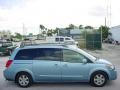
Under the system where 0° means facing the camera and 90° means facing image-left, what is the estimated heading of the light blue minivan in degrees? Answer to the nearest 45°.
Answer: approximately 270°
